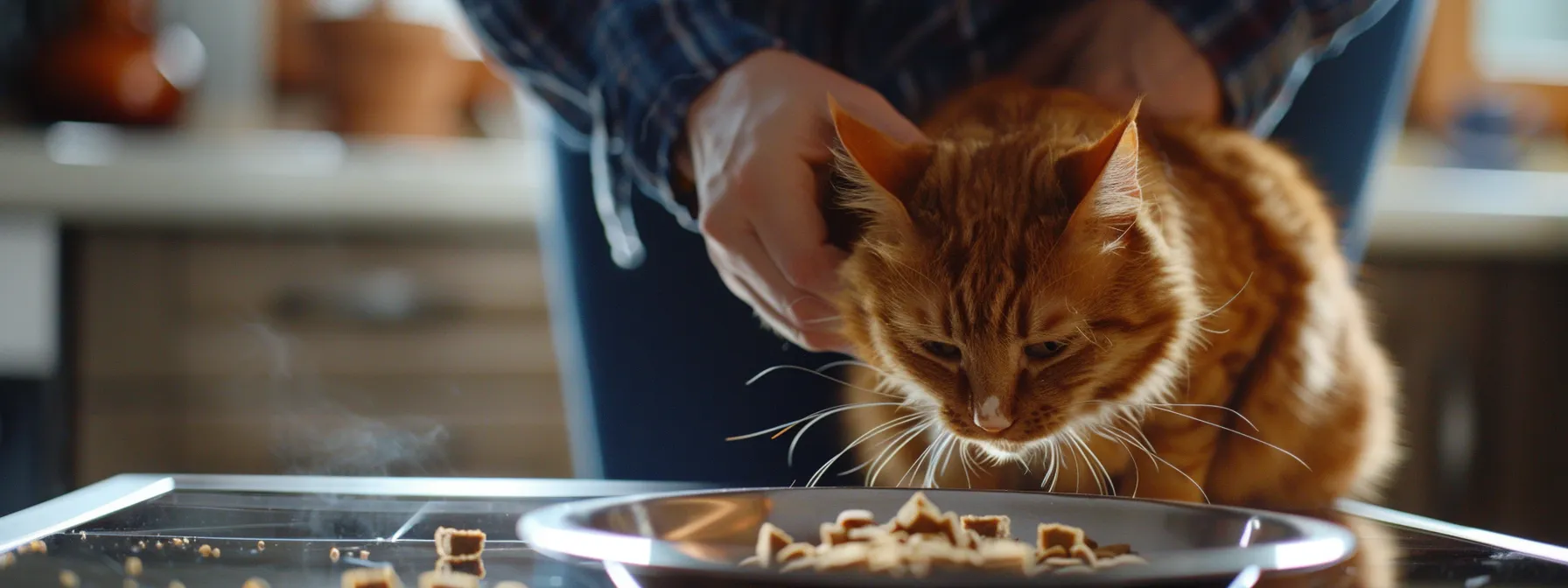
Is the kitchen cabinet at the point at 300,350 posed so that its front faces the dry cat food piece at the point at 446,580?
yes

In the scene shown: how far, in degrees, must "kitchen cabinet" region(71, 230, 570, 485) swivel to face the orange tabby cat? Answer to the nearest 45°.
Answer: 0° — it already faces it

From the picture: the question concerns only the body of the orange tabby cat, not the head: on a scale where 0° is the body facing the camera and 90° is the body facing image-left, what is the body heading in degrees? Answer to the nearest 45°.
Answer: approximately 45°

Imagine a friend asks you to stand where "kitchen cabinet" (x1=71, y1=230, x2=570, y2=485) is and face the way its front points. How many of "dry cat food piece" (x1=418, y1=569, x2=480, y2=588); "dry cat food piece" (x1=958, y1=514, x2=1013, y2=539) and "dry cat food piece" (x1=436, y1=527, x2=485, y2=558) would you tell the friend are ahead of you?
3

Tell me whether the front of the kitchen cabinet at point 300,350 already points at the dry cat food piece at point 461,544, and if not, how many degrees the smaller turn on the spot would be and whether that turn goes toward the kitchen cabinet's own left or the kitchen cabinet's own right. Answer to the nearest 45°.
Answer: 0° — it already faces it

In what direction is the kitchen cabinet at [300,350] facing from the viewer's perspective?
toward the camera

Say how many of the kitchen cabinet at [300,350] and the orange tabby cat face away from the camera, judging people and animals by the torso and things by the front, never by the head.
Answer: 0

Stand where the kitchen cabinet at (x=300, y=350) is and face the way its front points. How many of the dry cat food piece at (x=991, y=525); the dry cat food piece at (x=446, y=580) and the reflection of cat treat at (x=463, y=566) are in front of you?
3

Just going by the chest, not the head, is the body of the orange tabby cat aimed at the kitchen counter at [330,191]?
no

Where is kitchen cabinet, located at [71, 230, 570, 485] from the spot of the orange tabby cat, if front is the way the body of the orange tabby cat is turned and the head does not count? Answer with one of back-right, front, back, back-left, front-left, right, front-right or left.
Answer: right
